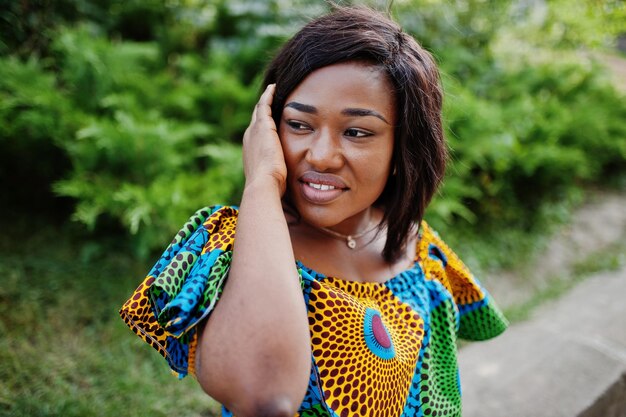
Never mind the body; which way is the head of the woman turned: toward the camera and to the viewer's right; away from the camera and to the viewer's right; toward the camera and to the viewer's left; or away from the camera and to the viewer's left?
toward the camera and to the viewer's left

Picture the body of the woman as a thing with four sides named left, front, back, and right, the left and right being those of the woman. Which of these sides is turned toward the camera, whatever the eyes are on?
front
